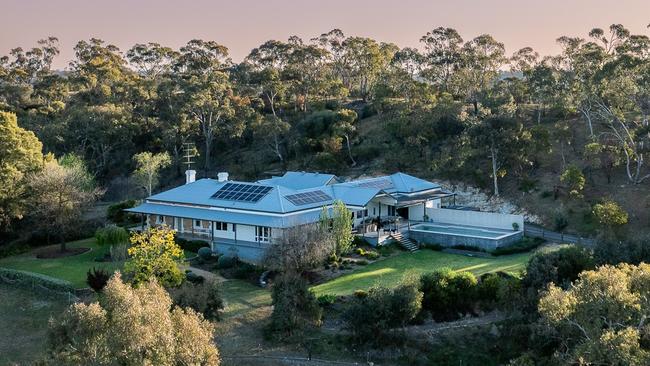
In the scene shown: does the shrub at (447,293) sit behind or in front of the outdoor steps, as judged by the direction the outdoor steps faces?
in front

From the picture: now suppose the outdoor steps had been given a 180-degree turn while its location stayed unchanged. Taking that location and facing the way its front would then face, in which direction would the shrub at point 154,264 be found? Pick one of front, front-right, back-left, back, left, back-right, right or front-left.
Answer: left

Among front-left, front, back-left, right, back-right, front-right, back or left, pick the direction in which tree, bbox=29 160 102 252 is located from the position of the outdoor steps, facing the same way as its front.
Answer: back-right

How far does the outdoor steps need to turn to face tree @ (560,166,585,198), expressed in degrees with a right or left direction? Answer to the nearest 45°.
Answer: approximately 90° to its left

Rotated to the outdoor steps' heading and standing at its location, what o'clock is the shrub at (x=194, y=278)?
The shrub is roughly at 3 o'clock from the outdoor steps.

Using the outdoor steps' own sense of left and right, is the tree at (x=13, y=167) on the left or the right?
on its right

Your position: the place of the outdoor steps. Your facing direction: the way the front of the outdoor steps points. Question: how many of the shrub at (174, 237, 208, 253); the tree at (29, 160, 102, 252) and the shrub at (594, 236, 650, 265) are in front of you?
1

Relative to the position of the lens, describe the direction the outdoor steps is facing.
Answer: facing the viewer and to the right of the viewer

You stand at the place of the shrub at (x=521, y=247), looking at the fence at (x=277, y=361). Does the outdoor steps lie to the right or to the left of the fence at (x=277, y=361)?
right

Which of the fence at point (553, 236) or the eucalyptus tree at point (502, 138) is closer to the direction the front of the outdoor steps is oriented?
the fence

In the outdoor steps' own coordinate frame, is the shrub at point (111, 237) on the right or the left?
on its right

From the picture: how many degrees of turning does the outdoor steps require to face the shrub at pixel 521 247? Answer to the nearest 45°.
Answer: approximately 45° to its left

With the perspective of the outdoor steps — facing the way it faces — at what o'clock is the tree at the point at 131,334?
The tree is roughly at 2 o'clock from the outdoor steps.

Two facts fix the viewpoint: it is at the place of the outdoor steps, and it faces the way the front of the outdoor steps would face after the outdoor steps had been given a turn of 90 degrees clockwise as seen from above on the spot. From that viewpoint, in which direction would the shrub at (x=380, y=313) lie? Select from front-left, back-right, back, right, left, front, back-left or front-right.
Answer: front-left

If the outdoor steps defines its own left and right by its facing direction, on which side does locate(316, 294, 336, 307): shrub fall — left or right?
on its right

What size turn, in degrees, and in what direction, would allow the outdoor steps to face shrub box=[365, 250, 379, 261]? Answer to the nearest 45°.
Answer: approximately 90° to its right

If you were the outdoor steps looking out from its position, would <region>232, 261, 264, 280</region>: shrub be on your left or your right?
on your right

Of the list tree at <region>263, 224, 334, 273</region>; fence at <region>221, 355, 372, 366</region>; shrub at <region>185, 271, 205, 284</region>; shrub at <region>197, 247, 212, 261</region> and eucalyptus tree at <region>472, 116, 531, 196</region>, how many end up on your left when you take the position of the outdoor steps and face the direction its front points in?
1
